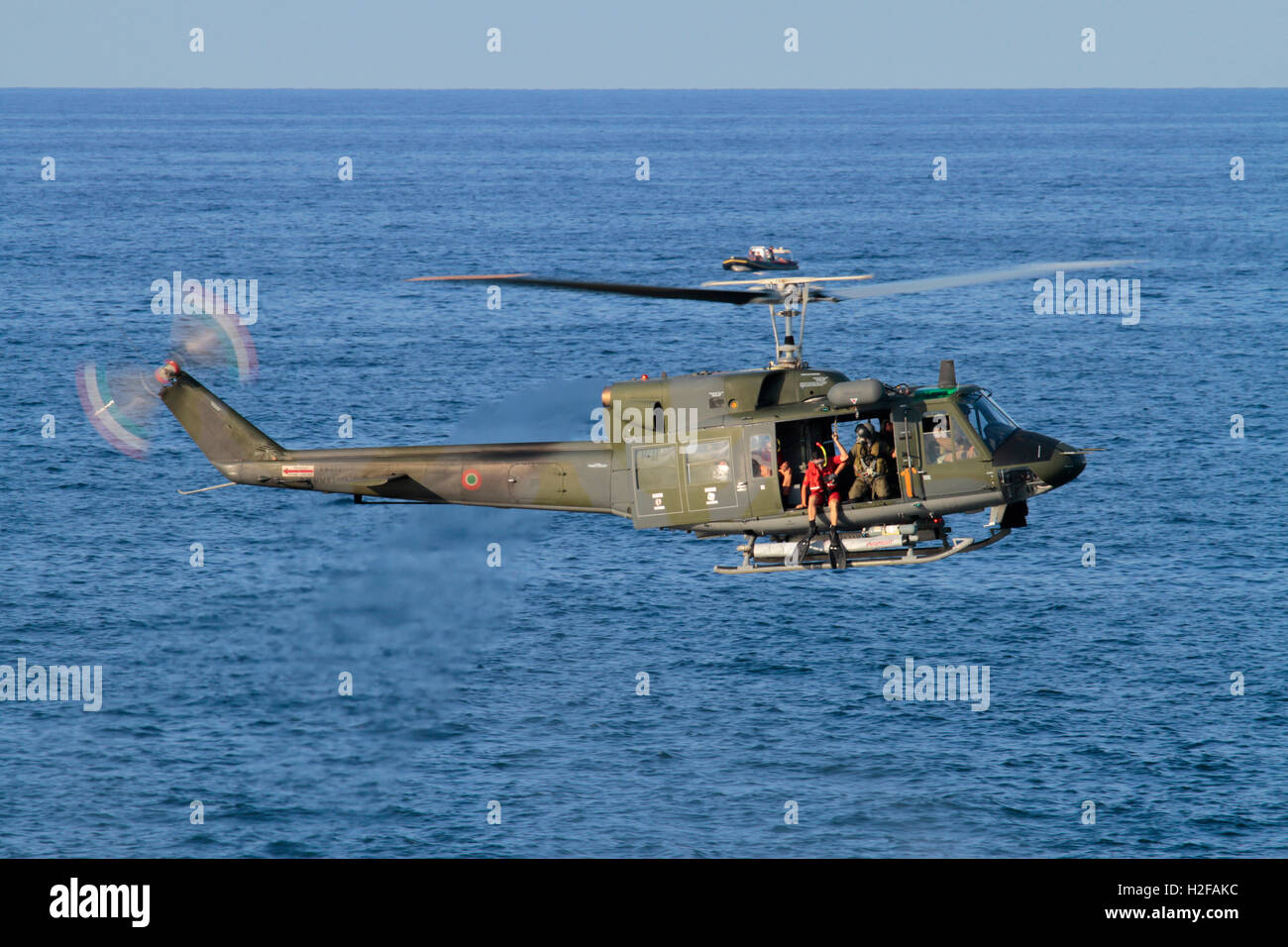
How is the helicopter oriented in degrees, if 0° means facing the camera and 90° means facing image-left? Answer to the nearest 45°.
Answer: approximately 270°

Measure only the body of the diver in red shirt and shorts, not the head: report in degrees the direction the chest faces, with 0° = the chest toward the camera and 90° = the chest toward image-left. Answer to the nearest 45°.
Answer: approximately 0°
